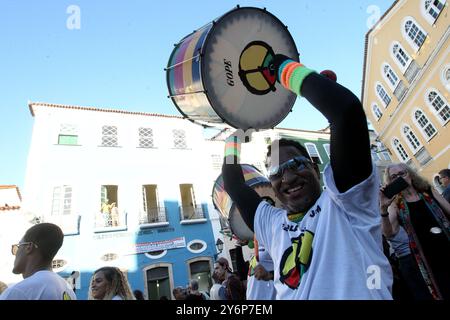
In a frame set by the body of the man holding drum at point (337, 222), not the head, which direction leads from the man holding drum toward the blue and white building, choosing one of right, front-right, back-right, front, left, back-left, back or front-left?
right

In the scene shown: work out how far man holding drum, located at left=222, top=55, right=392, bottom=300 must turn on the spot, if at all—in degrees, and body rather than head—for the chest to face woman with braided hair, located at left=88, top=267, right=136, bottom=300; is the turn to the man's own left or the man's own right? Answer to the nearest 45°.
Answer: approximately 90° to the man's own right

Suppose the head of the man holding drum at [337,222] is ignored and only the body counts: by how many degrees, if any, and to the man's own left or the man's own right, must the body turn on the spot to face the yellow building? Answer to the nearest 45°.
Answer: approximately 180°

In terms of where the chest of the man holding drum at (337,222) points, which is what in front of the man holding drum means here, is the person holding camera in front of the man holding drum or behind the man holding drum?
behind

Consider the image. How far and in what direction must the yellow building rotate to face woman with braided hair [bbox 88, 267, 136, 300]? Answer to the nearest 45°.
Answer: approximately 45° to its left

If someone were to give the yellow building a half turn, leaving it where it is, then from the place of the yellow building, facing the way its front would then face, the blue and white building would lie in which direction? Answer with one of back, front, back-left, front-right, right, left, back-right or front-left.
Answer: back

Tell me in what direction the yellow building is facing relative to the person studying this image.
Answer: facing the viewer and to the left of the viewer

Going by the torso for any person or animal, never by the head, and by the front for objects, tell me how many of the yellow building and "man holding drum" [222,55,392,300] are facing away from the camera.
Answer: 0
